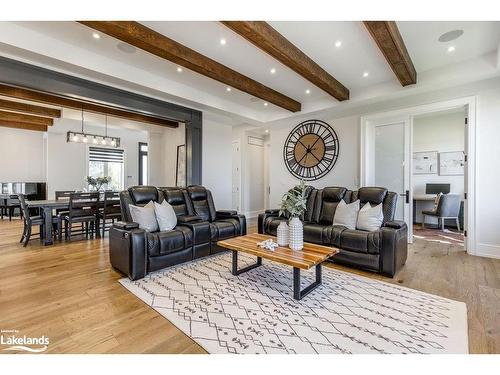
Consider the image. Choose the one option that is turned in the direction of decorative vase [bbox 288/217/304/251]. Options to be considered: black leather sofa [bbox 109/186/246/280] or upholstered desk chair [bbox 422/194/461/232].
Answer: the black leather sofa

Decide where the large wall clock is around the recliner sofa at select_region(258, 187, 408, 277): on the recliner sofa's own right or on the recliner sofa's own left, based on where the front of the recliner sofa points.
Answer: on the recliner sofa's own right

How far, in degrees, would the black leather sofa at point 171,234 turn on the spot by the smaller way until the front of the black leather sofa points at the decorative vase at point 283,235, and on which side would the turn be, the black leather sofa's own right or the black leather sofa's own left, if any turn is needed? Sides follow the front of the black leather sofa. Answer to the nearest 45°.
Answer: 0° — it already faces it

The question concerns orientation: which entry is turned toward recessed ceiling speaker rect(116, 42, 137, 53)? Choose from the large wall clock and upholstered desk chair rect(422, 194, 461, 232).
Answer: the large wall clock

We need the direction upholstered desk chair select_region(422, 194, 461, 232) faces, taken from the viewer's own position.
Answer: facing away from the viewer and to the left of the viewer

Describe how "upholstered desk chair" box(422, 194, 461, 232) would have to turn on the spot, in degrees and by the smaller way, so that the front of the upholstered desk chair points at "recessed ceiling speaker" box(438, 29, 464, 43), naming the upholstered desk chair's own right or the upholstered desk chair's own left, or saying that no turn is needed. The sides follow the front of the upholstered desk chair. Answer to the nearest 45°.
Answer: approximately 135° to the upholstered desk chair's own left

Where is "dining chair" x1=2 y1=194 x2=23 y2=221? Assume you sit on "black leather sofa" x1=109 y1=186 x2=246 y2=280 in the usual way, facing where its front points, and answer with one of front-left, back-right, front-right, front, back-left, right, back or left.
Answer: back

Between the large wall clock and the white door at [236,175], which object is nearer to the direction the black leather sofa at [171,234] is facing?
the large wall clock

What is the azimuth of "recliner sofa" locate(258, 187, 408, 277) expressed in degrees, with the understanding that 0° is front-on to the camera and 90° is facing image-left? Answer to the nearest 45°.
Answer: approximately 45°

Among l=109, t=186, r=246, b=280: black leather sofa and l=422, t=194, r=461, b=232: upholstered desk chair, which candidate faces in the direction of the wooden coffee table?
the black leather sofa

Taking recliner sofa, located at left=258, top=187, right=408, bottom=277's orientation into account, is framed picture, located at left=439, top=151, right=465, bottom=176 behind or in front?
behind
